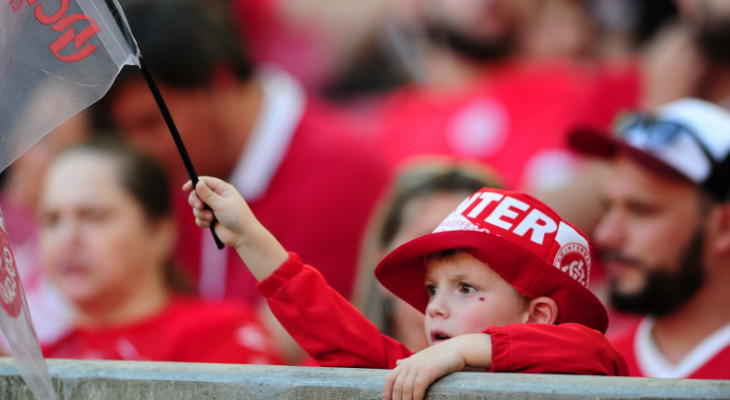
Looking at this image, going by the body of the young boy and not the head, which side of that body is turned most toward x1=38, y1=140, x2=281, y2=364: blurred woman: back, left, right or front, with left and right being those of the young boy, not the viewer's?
right

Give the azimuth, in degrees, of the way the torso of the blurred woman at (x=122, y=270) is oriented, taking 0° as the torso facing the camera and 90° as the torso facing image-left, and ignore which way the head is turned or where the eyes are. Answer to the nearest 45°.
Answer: approximately 45°

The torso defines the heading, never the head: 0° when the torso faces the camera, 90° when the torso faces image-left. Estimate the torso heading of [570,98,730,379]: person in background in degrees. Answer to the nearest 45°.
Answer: approximately 45°

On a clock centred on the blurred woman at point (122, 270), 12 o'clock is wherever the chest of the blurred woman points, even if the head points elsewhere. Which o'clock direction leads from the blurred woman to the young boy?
The young boy is roughly at 10 o'clock from the blurred woman.

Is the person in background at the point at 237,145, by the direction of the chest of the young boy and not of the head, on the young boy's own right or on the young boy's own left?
on the young boy's own right

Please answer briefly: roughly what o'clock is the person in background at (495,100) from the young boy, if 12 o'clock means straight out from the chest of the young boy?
The person in background is roughly at 5 o'clock from the young boy.

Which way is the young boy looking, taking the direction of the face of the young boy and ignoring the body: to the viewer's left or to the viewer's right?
to the viewer's left

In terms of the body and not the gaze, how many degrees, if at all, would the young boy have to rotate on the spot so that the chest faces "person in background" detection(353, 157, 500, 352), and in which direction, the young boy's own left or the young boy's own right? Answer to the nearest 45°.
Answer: approximately 135° to the young boy's own right
